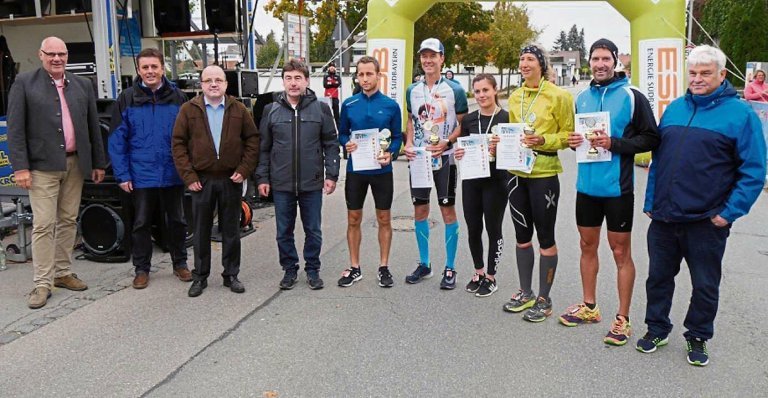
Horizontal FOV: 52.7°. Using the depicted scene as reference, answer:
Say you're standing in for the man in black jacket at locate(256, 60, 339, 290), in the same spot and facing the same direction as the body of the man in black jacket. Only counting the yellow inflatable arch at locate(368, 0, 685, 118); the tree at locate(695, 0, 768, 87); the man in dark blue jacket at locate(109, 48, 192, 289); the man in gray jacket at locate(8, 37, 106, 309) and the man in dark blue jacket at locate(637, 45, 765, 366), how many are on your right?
2

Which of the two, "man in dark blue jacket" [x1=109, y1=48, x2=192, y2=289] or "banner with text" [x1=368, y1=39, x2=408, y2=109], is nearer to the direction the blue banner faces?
the man in dark blue jacket

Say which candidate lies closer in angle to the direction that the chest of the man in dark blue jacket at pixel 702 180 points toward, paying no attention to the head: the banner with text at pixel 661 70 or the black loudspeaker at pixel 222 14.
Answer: the black loudspeaker

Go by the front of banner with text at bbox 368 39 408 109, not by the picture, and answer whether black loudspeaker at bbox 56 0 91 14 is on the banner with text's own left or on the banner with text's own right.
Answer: on the banner with text's own right

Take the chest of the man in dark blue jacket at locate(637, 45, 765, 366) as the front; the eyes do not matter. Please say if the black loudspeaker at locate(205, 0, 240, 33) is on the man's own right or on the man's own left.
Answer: on the man's own right
